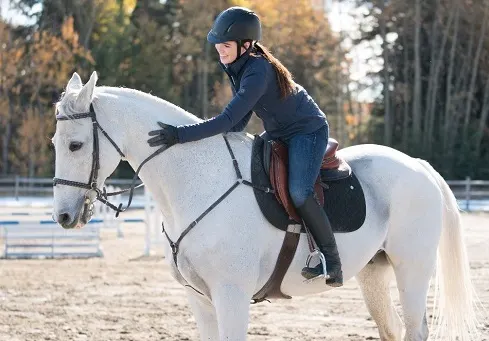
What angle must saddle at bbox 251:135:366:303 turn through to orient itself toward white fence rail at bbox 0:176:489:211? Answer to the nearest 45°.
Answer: approximately 90° to its right

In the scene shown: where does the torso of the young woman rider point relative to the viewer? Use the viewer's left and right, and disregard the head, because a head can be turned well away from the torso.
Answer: facing to the left of the viewer

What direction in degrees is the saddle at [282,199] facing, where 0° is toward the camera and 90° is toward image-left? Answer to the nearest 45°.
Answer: approximately 90°

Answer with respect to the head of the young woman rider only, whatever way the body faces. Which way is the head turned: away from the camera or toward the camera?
toward the camera

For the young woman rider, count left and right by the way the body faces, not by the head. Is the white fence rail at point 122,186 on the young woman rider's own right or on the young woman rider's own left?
on the young woman rider's own right

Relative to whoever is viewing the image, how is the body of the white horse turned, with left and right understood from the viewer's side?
facing to the left of the viewer

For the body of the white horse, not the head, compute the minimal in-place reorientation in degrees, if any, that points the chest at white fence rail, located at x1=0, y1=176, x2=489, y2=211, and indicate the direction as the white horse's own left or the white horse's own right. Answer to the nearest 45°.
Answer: approximately 90° to the white horse's own right
